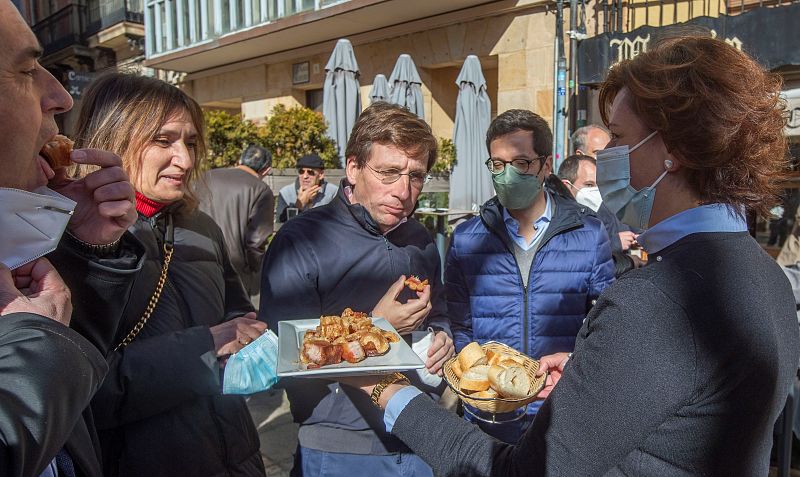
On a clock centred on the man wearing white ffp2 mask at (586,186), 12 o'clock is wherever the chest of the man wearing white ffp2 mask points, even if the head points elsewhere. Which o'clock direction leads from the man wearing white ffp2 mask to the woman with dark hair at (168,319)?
The woman with dark hair is roughly at 2 o'clock from the man wearing white ffp2 mask.

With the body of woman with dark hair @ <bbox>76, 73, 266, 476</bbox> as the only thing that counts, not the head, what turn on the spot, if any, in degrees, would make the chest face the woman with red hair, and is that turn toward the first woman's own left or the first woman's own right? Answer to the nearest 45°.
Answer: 0° — they already face them

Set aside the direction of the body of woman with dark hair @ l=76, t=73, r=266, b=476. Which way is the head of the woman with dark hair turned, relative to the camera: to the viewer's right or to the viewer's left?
to the viewer's right

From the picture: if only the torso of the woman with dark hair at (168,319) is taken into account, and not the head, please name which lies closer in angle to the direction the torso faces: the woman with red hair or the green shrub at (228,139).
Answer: the woman with red hair

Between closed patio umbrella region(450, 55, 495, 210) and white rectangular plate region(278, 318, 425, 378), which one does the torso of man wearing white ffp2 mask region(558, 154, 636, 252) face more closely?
the white rectangular plate

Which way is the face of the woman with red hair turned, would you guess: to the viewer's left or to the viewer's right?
to the viewer's left

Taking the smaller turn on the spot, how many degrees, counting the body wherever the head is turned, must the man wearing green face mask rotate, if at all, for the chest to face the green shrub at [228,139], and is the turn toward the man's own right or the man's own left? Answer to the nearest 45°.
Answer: approximately 135° to the man's own right

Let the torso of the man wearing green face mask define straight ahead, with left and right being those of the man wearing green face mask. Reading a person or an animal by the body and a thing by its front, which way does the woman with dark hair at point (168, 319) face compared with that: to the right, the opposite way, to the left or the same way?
to the left
